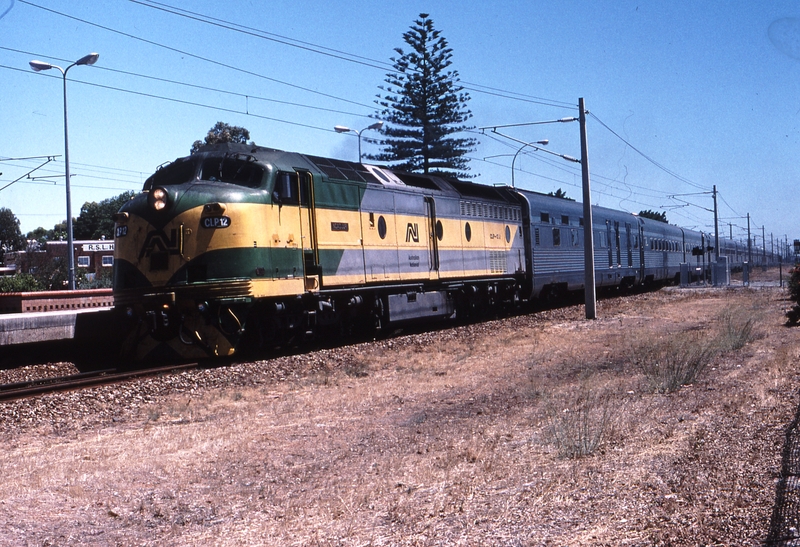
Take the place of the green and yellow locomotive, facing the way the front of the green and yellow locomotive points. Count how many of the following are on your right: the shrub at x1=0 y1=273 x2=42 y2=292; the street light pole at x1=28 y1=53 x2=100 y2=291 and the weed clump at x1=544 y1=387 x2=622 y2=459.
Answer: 2

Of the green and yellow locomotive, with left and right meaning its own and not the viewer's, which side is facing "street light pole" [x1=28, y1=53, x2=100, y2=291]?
right

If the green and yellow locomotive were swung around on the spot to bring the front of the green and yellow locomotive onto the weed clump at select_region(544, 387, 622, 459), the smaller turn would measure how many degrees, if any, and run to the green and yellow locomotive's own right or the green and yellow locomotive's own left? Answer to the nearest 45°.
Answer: approximately 90° to the green and yellow locomotive's own left

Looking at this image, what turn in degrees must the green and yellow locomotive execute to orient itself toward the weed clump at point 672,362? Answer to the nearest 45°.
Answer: approximately 90° to its left

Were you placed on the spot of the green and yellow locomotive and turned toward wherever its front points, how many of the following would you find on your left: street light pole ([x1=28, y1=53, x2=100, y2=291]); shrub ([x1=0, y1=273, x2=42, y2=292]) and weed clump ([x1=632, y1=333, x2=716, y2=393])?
1

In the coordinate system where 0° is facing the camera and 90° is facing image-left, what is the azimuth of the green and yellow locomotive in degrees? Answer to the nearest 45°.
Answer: approximately 45°

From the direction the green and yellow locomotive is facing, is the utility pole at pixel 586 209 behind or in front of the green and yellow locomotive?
behind

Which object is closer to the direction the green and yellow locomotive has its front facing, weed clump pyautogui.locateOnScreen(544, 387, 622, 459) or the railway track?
the railway track

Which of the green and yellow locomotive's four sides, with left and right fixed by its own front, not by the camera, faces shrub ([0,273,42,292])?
right
